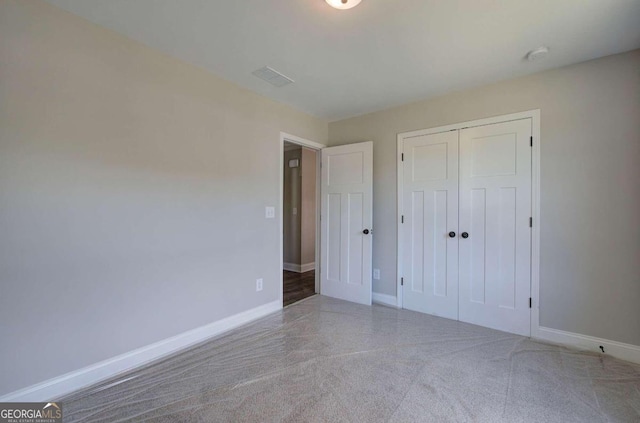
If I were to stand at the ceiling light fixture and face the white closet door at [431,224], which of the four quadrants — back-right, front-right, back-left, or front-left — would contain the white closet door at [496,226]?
front-right

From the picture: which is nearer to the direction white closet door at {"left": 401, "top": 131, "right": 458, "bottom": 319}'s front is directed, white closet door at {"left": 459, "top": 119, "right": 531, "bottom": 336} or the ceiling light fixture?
the ceiling light fixture

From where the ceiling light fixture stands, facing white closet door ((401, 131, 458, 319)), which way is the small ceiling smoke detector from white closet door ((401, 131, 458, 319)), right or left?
right

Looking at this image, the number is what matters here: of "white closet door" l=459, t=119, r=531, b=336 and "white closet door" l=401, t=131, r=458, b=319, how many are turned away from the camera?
0

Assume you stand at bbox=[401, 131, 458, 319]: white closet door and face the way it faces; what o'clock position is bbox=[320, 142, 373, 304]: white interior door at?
The white interior door is roughly at 2 o'clock from the white closet door.

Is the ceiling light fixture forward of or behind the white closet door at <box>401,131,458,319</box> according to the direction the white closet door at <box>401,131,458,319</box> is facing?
forward

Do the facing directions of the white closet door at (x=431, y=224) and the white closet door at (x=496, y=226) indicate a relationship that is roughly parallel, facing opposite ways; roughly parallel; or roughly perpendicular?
roughly parallel

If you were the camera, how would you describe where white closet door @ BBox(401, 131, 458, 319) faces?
facing the viewer and to the left of the viewer

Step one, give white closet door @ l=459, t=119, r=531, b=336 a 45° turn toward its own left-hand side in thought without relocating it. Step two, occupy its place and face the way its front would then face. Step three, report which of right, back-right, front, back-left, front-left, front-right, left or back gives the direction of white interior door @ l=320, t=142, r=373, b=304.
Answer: right

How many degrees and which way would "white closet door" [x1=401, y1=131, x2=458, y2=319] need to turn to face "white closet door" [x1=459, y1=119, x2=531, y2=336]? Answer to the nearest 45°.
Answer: approximately 135° to its left

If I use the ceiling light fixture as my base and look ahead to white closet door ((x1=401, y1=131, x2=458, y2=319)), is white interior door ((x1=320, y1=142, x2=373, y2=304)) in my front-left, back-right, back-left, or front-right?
front-left

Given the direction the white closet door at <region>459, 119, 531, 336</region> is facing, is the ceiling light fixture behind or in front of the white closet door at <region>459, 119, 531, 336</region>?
in front
